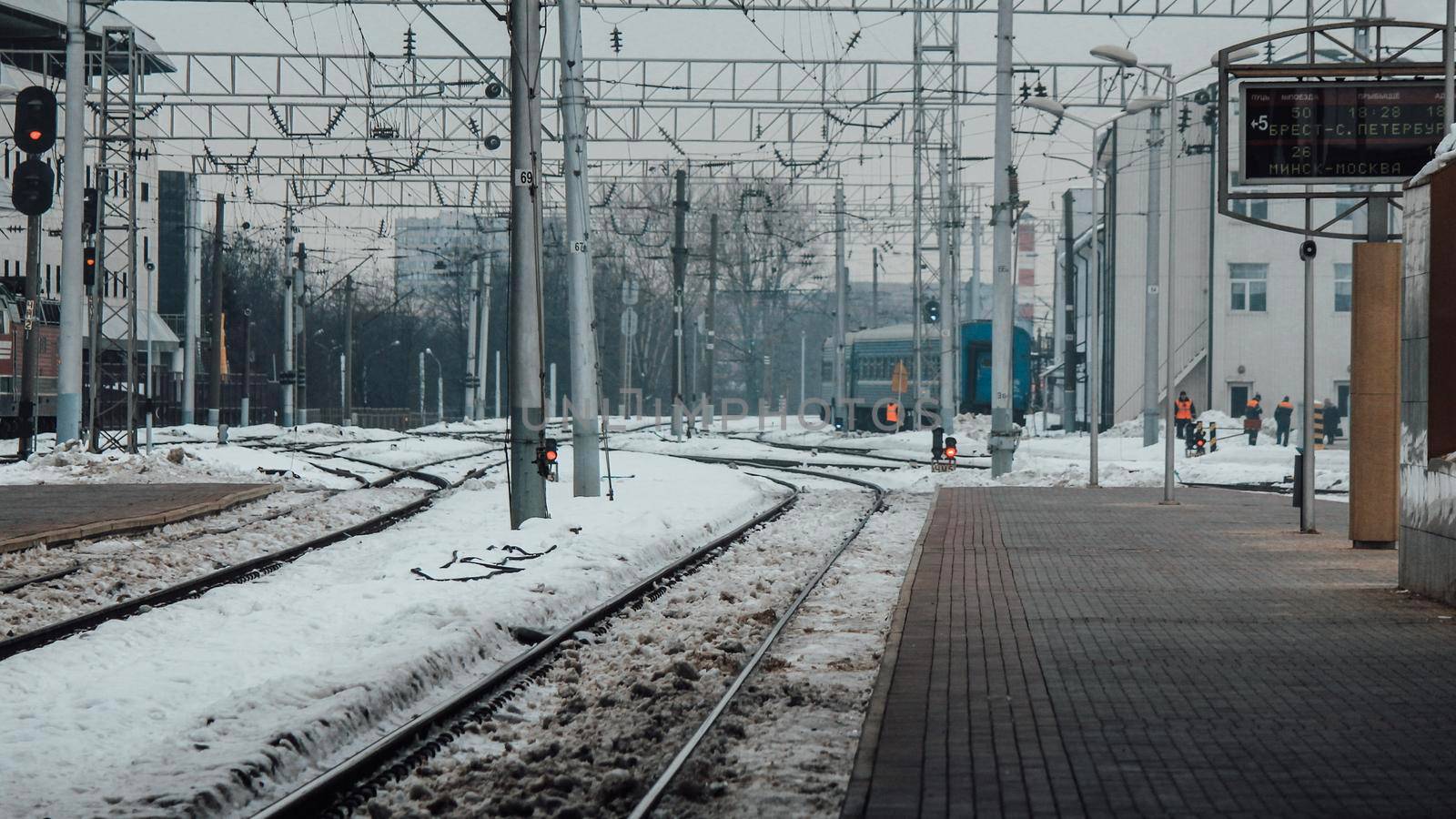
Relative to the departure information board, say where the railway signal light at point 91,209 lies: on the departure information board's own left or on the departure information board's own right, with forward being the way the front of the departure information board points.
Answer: on the departure information board's own right

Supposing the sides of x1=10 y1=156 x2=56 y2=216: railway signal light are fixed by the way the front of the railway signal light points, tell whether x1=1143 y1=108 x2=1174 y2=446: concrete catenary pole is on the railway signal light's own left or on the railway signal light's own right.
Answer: on the railway signal light's own left

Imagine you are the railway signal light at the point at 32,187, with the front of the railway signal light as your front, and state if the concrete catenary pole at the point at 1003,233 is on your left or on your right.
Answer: on your left

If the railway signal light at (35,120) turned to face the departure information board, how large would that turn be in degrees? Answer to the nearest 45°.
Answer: approximately 45° to its left

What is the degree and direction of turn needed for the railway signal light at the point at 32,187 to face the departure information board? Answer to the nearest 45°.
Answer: approximately 45° to its left

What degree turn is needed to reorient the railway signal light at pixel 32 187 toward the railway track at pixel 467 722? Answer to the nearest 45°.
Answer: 0° — it already faces it

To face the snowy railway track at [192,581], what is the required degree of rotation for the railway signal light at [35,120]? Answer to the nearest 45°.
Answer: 0° — it already faces it

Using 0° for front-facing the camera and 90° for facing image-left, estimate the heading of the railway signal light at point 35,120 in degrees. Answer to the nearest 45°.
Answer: approximately 0°

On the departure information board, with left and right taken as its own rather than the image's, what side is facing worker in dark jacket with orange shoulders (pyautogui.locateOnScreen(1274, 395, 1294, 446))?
back

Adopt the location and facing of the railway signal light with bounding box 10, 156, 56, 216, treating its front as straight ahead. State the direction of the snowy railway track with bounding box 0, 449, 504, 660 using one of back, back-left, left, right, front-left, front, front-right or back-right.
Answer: front

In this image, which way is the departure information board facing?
toward the camera

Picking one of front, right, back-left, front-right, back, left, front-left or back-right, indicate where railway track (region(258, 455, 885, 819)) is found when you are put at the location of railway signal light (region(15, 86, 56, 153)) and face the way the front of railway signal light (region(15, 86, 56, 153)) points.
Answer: front
